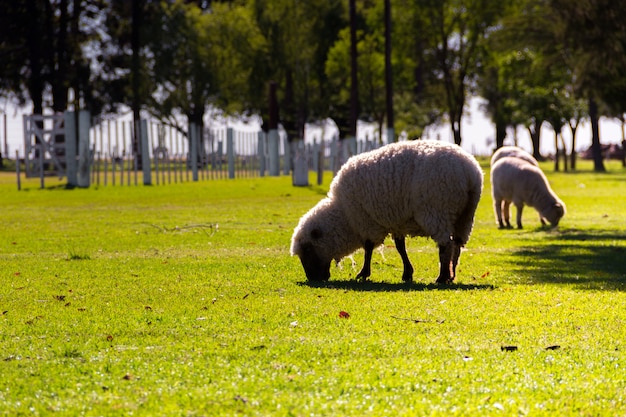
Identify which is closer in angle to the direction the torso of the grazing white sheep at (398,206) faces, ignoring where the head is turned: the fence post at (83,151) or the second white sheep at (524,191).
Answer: the fence post

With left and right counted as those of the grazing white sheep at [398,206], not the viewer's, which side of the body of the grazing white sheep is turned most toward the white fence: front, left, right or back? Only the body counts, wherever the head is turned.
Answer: right

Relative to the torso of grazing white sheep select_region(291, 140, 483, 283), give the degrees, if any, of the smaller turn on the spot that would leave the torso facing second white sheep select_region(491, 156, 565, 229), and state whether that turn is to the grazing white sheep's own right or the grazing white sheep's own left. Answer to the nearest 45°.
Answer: approximately 90° to the grazing white sheep's own right

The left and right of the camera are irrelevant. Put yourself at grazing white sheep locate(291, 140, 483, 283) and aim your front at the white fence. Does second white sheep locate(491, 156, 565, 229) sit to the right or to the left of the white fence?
right

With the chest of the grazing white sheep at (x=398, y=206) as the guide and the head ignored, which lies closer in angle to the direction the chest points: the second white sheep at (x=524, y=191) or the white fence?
the white fence

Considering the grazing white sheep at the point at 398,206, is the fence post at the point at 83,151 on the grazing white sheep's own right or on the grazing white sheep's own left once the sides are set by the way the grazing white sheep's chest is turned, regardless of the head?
on the grazing white sheep's own right

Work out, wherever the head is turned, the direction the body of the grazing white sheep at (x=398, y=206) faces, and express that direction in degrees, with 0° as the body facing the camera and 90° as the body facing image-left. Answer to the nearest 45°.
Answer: approximately 90°
